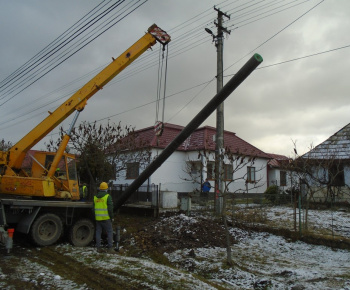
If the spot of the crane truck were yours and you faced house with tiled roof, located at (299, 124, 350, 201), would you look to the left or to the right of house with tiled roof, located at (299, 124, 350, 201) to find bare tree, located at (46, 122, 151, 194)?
left

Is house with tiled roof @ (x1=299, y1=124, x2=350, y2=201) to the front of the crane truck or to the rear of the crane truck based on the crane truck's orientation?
to the rear

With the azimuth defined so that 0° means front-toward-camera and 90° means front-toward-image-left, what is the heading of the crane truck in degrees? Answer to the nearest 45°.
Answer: approximately 90°

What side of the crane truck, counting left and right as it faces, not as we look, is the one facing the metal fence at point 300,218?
back

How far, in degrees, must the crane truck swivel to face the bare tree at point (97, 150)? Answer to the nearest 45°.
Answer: approximately 90° to its right

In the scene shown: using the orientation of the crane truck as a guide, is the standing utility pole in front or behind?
behind
